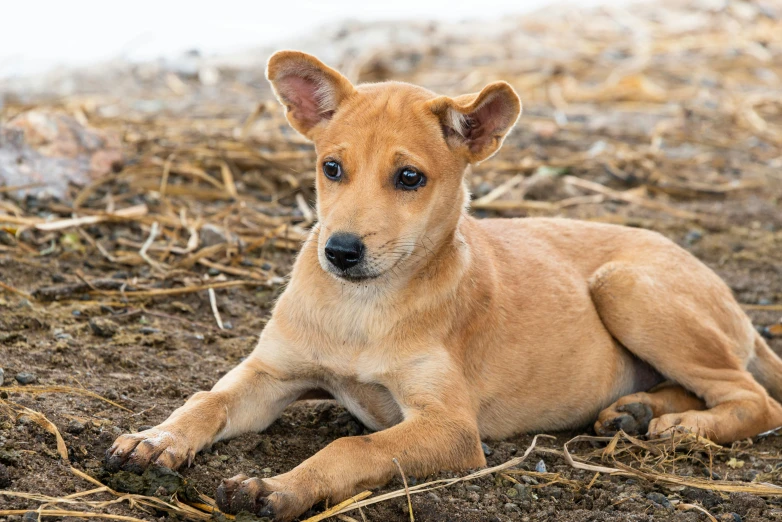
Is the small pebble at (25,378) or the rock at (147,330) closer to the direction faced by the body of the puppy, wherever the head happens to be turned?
the small pebble

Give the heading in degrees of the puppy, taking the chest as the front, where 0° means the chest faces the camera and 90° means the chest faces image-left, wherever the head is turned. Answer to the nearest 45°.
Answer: approximately 45°

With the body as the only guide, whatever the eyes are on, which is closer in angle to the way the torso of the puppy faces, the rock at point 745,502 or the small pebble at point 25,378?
the small pebble

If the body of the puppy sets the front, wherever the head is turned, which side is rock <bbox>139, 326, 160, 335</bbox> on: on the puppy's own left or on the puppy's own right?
on the puppy's own right

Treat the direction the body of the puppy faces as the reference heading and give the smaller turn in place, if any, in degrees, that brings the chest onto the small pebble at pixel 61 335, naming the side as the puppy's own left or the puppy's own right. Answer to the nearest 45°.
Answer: approximately 45° to the puppy's own right

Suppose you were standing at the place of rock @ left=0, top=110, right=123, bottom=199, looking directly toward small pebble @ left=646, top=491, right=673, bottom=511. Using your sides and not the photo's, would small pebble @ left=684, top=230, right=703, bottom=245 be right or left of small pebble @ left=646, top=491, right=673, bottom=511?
left

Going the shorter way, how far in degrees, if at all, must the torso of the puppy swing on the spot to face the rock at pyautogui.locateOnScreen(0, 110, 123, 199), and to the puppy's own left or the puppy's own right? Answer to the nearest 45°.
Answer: approximately 90° to the puppy's own right

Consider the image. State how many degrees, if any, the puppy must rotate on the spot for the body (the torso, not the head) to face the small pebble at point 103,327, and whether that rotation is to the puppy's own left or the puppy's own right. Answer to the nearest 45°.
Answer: approximately 45° to the puppy's own right

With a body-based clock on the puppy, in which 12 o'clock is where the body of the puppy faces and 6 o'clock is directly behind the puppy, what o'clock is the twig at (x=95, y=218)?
The twig is roughly at 3 o'clock from the puppy.

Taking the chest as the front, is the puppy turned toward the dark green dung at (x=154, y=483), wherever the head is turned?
yes

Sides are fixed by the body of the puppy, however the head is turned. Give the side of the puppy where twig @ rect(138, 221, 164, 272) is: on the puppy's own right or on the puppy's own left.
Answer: on the puppy's own right

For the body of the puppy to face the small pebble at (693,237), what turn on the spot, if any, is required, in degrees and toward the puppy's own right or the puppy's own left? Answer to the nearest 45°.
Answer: approximately 180°

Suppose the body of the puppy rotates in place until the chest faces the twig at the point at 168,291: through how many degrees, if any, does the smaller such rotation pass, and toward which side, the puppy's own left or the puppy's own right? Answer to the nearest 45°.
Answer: approximately 90° to the puppy's own right

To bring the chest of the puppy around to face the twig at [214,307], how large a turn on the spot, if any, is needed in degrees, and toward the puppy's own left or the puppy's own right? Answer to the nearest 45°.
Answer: approximately 90° to the puppy's own right
